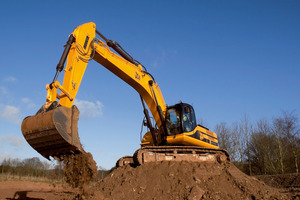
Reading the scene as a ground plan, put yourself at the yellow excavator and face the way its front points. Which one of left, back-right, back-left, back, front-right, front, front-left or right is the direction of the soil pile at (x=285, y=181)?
back

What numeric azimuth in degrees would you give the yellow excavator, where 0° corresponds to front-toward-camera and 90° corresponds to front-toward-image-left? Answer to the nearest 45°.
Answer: approximately 45°
